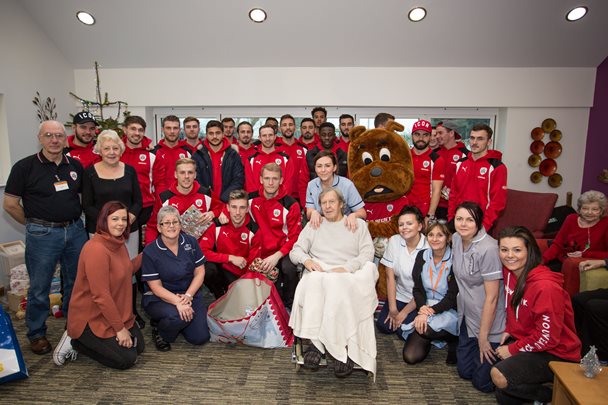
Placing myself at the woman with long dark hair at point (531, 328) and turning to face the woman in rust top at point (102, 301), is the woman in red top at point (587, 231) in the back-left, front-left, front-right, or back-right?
back-right

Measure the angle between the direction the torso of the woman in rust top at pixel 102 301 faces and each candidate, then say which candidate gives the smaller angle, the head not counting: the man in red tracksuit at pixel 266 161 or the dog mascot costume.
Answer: the dog mascot costume

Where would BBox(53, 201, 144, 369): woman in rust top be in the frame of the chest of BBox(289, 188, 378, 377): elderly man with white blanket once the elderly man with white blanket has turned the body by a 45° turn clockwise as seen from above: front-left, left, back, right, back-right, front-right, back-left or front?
front-right

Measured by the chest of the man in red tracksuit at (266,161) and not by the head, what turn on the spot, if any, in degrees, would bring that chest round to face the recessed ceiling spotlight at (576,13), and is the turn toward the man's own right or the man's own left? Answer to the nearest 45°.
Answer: approximately 90° to the man's own left

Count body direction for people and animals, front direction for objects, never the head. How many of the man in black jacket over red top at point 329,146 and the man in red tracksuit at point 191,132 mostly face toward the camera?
2
